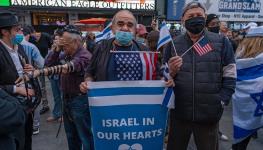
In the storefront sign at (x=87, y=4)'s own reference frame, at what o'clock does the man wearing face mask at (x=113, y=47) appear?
The man wearing face mask is roughly at 12 o'clock from the storefront sign.

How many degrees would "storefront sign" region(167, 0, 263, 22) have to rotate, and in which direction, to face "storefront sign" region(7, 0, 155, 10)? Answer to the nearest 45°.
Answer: approximately 135° to its right

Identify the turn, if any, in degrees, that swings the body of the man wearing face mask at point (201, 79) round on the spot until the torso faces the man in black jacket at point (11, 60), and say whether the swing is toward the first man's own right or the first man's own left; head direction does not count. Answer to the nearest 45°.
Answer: approximately 90° to the first man's own right

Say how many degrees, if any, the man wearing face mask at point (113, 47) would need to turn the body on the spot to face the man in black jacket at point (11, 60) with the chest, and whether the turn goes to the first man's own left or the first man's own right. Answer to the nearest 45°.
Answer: approximately 135° to the first man's own right

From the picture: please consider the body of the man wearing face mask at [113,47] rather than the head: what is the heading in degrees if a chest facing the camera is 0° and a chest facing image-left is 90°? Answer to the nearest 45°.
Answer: approximately 0°

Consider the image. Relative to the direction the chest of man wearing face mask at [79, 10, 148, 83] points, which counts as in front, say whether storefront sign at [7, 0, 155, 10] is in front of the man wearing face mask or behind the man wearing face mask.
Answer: behind

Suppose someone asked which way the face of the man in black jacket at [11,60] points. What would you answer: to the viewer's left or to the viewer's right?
to the viewer's right
